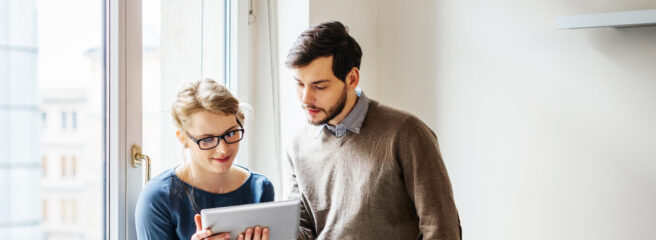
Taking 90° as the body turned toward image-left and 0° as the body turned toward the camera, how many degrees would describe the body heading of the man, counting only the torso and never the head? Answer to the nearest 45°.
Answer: approximately 45°
